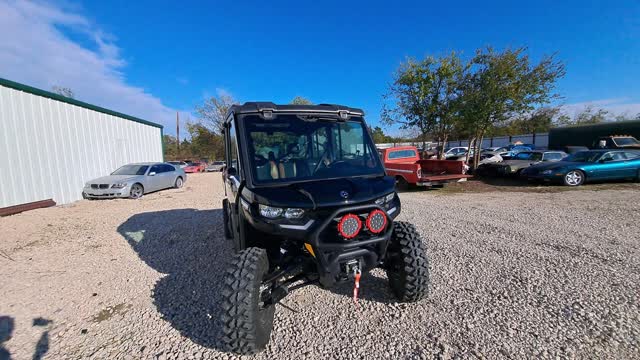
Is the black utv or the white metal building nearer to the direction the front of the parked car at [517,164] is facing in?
the white metal building

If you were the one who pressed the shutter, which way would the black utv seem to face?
facing the viewer and to the right of the viewer

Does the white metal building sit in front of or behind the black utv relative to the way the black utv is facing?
behind

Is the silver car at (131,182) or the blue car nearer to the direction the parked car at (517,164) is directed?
the silver car

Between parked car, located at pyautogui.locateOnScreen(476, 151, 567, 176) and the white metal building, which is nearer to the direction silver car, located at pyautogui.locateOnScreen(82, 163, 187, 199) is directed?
the white metal building

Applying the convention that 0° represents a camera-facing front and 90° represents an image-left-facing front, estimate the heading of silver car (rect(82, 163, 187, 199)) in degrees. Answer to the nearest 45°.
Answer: approximately 45°

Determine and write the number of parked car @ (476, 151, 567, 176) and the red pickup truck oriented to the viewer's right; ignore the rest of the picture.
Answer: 0

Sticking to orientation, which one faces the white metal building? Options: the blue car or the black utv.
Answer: the blue car

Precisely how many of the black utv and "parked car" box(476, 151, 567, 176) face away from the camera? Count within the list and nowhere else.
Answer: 0

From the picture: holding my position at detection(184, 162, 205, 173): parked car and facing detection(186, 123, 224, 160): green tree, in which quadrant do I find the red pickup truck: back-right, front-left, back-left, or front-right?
back-right

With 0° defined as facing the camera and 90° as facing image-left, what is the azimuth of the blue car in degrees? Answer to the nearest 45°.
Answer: approximately 45°

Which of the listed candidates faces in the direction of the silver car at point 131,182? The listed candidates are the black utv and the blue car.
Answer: the blue car

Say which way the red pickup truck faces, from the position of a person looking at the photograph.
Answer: facing away from the viewer and to the left of the viewer

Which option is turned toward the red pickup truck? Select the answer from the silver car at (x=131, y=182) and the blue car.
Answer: the blue car
